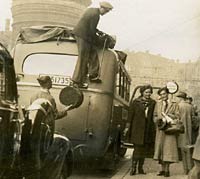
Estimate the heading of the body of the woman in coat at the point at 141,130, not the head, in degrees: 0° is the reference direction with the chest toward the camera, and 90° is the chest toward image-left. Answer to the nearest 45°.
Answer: approximately 315°

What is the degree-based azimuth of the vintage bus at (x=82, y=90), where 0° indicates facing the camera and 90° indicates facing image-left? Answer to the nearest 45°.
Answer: approximately 180°

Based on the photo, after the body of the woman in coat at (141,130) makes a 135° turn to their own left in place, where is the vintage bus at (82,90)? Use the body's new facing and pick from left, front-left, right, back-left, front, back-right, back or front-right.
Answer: back-left

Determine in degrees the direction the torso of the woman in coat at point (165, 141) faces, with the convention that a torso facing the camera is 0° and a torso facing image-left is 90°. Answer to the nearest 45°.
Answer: approximately 45°
